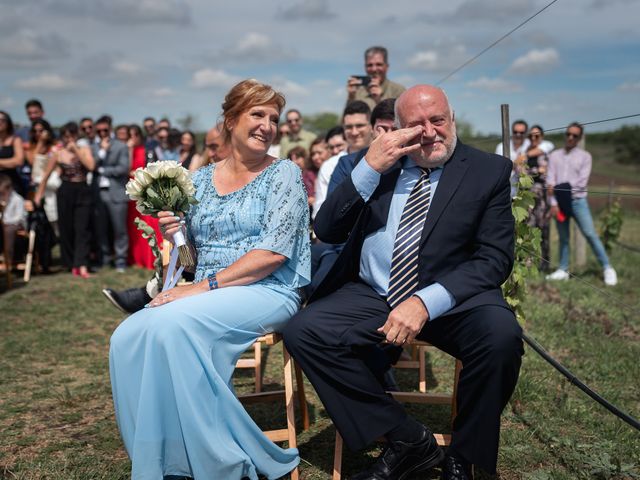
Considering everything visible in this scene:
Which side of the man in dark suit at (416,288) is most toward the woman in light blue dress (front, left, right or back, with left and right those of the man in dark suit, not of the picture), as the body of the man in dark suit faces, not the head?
right

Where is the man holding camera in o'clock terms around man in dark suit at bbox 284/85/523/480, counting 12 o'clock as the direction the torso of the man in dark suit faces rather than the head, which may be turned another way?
The man holding camera is roughly at 6 o'clock from the man in dark suit.

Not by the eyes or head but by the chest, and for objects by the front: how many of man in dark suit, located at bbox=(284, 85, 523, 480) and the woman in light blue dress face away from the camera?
0

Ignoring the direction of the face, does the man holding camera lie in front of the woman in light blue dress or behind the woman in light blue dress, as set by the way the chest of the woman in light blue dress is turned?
behind

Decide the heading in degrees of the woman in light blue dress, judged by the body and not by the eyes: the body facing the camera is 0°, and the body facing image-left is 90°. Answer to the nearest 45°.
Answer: approximately 45°

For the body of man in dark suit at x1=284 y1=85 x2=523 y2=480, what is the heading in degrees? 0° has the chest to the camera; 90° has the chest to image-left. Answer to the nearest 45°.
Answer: approximately 0°
